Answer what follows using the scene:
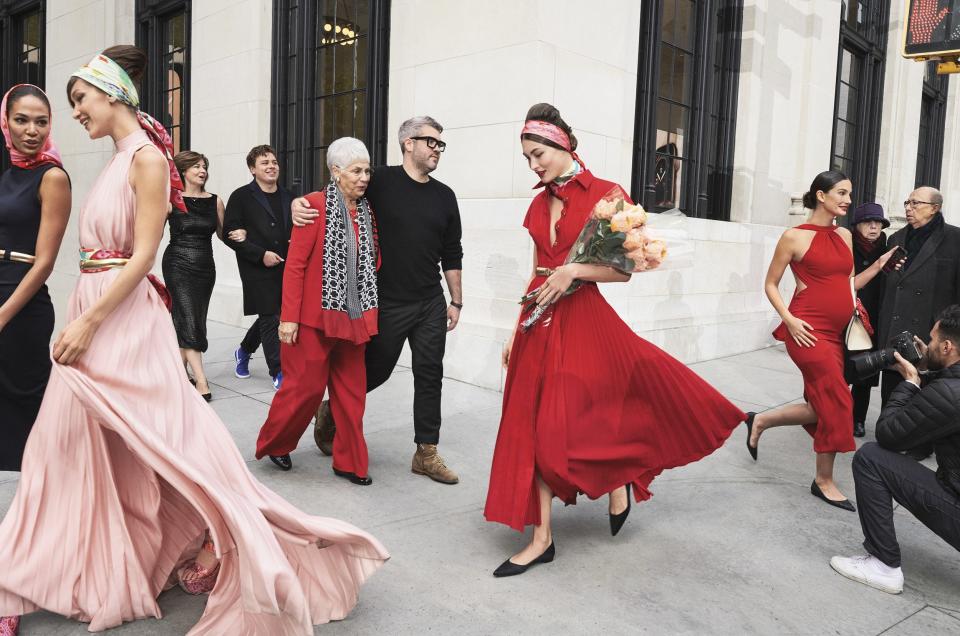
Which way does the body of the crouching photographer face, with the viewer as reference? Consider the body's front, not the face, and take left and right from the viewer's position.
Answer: facing to the left of the viewer

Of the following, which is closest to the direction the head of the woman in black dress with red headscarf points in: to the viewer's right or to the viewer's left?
to the viewer's right

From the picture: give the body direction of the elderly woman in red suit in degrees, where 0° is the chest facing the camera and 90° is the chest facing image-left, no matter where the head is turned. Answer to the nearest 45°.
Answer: approximately 315°

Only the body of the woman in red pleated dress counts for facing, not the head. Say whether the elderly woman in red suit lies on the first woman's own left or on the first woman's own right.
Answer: on the first woman's own right

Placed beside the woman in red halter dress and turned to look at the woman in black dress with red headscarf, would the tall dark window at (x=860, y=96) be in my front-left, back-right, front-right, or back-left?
back-right
